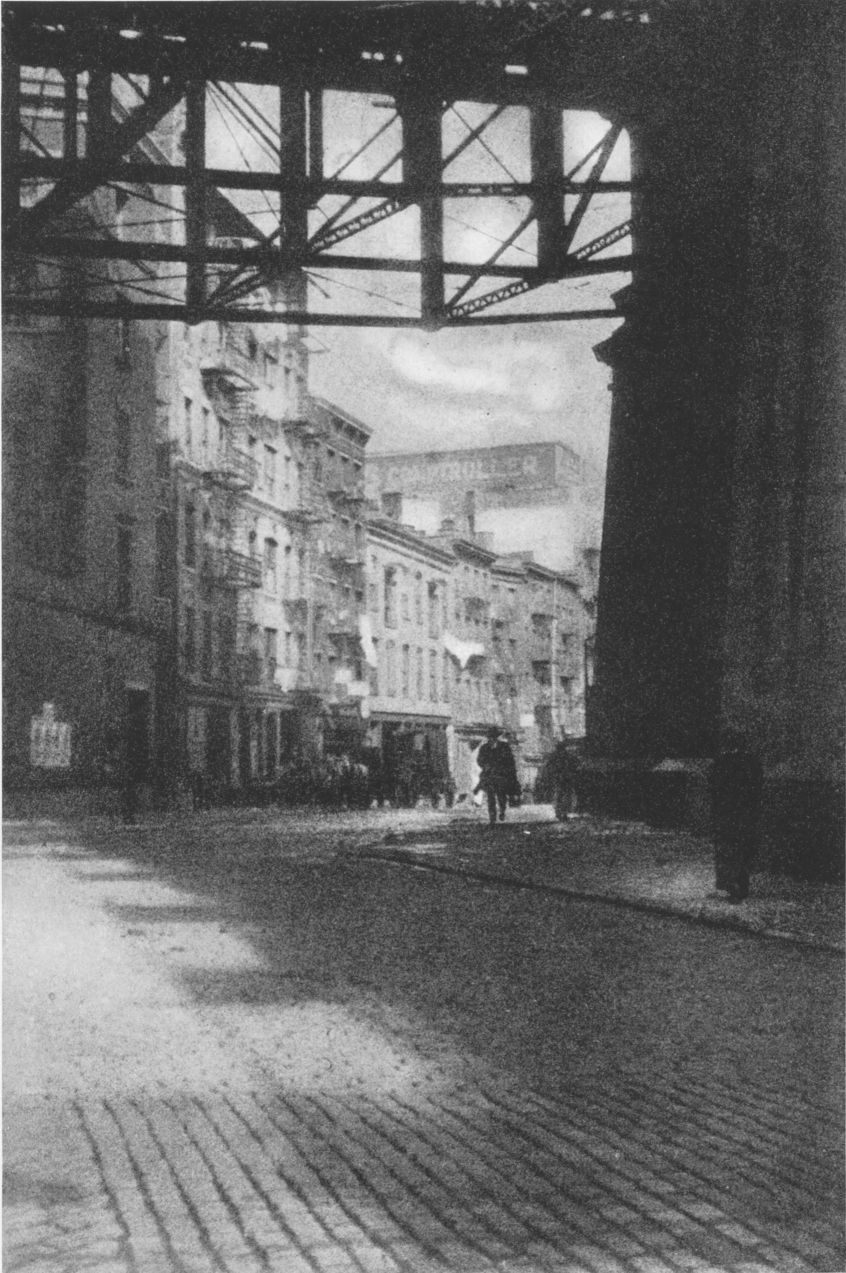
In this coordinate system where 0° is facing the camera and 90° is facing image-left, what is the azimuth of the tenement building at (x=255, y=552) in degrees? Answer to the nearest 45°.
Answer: approximately 315°

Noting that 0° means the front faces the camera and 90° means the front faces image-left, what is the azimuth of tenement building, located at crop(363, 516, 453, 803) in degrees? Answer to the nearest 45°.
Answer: approximately 315°
